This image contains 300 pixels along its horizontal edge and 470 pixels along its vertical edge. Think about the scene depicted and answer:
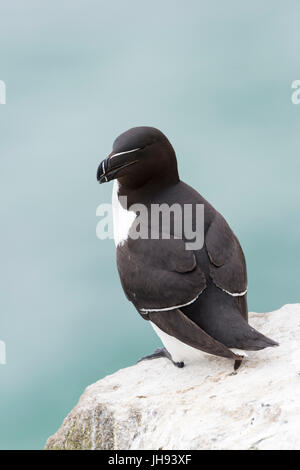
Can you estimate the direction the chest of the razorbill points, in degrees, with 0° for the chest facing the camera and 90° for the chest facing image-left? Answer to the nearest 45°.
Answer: approximately 135°
